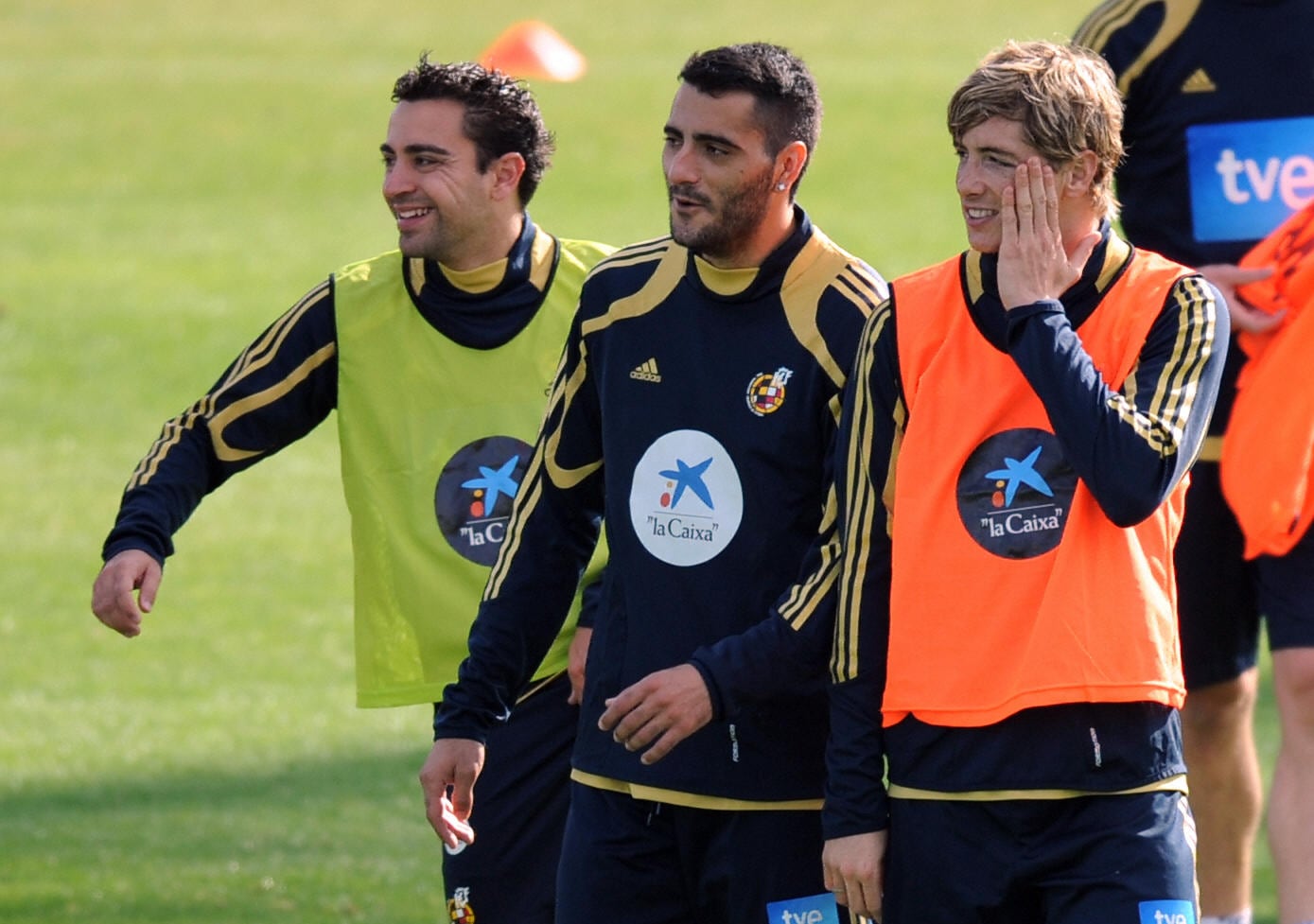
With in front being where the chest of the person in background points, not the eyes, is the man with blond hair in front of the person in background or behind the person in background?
in front

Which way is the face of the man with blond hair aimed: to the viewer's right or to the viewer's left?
to the viewer's left

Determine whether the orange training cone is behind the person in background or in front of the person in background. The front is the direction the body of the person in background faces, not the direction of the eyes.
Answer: behind

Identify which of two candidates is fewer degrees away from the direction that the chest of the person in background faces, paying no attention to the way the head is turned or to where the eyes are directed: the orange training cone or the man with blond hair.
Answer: the man with blond hair

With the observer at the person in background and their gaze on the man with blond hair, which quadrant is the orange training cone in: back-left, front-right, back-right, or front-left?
back-right

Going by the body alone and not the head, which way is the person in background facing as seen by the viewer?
toward the camera

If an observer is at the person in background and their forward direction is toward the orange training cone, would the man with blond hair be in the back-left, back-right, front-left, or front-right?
back-left
